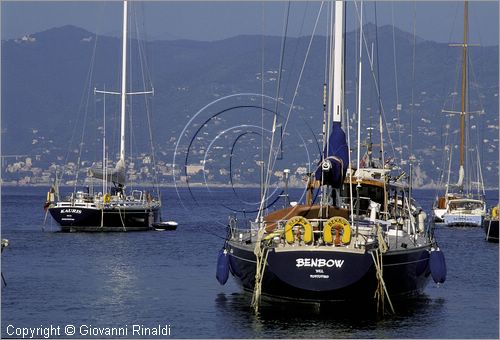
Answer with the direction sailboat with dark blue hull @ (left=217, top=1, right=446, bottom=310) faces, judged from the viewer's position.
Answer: facing away from the viewer
